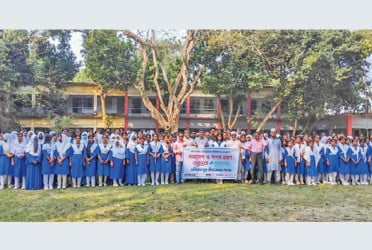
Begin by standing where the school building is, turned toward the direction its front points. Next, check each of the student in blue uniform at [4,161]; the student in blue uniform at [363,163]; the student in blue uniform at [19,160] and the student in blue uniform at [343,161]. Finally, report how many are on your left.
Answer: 2

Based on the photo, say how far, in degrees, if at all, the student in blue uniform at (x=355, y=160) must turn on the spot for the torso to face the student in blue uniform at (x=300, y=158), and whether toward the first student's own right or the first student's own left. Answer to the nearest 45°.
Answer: approximately 45° to the first student's own right

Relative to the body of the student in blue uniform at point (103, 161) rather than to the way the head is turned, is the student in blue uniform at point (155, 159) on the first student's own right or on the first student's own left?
on the first student's own left

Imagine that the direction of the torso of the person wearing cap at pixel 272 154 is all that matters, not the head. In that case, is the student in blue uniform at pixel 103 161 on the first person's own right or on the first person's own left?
on the first person's own right

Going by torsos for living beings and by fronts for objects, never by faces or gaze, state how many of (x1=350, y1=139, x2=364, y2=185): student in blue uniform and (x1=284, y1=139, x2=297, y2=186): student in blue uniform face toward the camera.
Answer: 2

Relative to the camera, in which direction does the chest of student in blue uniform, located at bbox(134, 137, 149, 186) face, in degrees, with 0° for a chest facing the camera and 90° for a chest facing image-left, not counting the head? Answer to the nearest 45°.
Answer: approximately 0°

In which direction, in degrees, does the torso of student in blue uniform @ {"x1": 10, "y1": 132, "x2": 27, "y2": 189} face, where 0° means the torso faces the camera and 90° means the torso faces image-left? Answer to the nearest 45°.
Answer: approximately 0°
